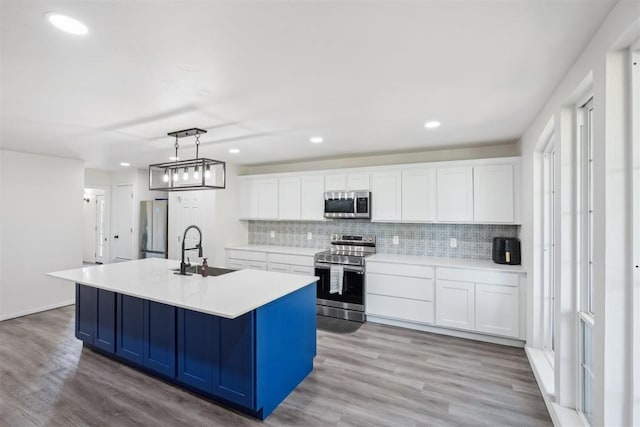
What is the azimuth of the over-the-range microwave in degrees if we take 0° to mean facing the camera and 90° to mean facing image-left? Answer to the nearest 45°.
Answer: approximately 0°

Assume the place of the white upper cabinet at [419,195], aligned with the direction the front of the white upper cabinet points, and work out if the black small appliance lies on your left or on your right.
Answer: on your left

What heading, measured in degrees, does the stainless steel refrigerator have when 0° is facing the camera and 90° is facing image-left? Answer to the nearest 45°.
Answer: approximately 45°

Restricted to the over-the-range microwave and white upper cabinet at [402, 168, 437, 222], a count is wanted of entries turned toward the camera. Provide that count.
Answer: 2

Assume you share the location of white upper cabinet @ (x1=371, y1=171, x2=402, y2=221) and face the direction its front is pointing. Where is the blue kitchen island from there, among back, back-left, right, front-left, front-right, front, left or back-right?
front-right

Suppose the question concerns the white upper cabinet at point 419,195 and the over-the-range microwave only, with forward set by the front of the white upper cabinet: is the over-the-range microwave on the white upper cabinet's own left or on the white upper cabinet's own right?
on the white upper cabinet's own right
